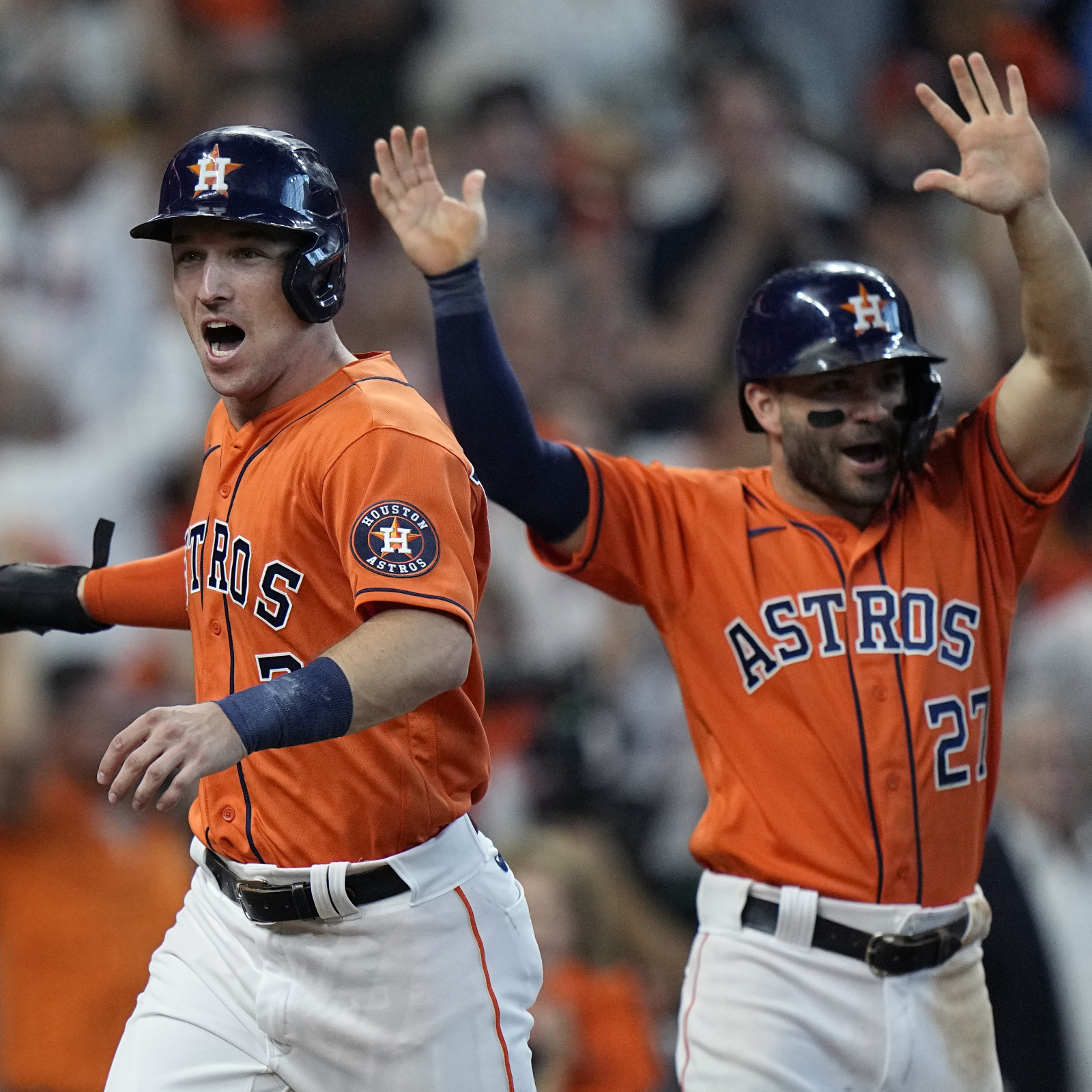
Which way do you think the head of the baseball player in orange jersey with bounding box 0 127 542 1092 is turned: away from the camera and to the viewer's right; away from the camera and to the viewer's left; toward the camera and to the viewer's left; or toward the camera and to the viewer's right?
toward the camera and to the viewer's left

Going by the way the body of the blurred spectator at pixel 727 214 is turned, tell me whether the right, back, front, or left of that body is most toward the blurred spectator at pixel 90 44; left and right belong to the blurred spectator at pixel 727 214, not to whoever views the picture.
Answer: right

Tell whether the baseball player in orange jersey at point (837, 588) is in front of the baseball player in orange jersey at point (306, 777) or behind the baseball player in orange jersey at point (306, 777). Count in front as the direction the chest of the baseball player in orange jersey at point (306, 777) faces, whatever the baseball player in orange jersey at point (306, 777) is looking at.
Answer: behind

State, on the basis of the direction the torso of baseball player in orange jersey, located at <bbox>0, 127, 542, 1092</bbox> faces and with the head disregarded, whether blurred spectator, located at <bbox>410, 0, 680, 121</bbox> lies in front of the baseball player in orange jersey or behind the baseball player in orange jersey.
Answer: behind

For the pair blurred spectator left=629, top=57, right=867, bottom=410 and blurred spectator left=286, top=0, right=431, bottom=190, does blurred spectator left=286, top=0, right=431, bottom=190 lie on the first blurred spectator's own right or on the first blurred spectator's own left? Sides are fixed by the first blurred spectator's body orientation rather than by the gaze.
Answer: on the first blurred spectator's own right

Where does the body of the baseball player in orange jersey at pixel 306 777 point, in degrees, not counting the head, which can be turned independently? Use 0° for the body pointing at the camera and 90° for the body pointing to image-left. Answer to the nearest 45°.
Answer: approximately 45°

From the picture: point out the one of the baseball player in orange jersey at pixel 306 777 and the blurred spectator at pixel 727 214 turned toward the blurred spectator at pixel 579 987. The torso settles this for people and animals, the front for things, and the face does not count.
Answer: the blurred spectator at pixel 727 214

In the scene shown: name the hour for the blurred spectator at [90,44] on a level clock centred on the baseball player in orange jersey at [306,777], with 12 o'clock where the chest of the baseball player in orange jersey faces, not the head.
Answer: The blurred spectator is roughly at 4 o'clock from the baseball player in orange jersey.

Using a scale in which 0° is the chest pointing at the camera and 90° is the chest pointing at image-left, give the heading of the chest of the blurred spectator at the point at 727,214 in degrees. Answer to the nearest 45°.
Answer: approximately 0°

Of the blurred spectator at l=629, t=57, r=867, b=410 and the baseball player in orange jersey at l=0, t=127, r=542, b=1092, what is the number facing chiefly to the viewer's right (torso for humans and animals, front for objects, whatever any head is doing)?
0

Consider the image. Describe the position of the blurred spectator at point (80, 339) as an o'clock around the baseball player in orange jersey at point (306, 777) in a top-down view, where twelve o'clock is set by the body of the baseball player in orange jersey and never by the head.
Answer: The blurred spectator is roughly at 4 o'clock from the baseball player in orange jersey.

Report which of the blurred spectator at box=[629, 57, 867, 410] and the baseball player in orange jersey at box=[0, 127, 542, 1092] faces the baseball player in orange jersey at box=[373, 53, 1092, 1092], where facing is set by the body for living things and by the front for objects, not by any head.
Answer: the blurred spectator

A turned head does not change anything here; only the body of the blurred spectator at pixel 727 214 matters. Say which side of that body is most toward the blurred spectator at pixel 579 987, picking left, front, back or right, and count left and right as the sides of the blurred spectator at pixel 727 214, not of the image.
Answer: front
